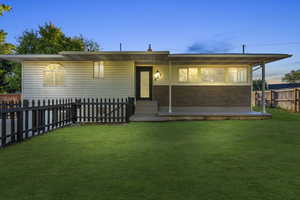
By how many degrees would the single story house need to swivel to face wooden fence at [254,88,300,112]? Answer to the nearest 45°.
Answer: approximately 135° to its left

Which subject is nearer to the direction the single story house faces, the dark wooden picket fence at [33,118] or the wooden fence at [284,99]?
the dark wooden picket fence

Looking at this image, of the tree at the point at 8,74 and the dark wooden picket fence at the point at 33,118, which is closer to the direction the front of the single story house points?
the dark wooden picket fence

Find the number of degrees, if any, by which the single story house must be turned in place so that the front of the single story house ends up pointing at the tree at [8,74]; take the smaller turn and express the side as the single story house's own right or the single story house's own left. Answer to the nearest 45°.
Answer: approximately 135° to the single story house's own right

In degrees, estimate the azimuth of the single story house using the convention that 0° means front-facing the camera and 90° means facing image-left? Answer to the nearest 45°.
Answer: approximately 0°

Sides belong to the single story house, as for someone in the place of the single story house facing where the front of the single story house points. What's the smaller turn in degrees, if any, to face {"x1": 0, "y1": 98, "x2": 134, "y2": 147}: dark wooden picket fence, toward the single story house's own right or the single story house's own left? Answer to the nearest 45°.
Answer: approximately 45° to the single story house's own right

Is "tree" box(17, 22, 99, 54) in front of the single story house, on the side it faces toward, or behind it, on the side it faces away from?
behind
